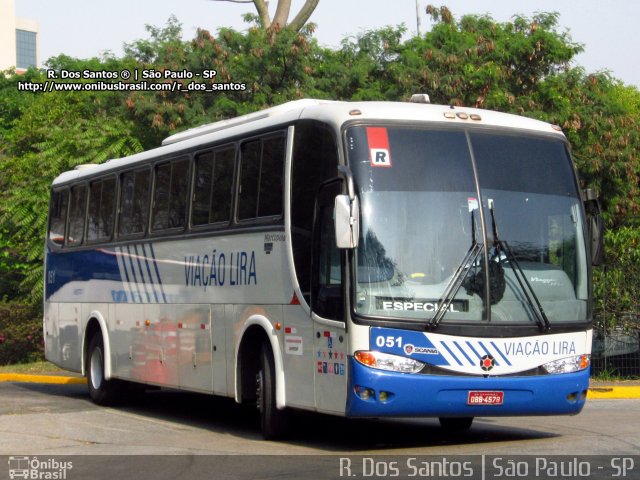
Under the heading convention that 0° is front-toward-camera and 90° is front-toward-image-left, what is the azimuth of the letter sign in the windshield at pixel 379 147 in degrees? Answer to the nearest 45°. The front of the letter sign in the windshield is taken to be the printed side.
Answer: approximately 0°

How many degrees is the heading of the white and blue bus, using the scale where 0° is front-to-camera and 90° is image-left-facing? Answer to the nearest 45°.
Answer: approximately 315°

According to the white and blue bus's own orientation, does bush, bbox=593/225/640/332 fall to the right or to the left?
on its left

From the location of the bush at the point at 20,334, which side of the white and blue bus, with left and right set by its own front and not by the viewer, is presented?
back

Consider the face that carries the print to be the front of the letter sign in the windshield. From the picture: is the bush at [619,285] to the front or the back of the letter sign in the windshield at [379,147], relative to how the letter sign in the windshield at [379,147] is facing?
to the back
